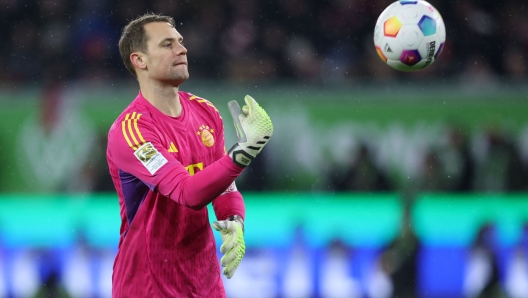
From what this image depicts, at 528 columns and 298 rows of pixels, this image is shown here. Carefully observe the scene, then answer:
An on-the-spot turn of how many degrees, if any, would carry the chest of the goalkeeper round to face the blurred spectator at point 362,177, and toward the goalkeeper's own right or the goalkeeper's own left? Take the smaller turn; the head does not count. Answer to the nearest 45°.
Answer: approximately 90° to the goalkeeper's own left

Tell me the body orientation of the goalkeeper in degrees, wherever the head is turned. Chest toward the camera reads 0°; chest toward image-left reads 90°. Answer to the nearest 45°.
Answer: approximately 315°

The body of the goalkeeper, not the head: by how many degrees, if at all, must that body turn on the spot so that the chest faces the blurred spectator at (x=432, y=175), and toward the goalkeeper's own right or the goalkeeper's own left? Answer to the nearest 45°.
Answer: approximately 90° to the goalkeeper's own left

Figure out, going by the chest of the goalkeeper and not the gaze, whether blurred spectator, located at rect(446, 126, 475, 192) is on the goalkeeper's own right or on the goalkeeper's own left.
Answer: on the goalkeeper's own left

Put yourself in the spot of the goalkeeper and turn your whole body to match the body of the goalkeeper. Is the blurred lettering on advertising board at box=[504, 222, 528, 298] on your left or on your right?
on your left

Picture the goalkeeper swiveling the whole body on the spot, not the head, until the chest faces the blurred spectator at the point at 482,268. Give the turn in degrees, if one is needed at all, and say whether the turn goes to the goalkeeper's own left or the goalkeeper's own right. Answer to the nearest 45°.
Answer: approximately 90° to the goalkeeper's own left

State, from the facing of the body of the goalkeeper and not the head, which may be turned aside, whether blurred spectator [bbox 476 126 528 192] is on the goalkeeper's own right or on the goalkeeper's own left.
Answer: on the goalkeeper's own left
